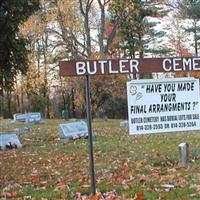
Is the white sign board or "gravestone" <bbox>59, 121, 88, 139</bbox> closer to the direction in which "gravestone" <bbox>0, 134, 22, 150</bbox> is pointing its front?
the white sign board

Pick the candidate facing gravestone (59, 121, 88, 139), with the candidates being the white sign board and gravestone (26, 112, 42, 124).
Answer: gravestone (26, 112, 42, 124)

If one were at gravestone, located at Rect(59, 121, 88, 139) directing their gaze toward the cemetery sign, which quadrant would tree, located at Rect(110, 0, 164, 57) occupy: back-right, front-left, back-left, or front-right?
back-left

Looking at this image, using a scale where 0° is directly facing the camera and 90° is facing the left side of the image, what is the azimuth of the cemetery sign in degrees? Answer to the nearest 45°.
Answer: approximately 0°

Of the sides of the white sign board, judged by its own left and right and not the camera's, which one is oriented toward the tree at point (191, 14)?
back

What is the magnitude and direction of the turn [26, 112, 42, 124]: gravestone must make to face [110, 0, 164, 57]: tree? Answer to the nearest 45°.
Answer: approximately 135° to its left

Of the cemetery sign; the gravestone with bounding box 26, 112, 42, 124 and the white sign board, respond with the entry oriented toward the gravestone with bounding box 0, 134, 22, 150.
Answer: the gravestone with bounding box 26, 112, 42, 124

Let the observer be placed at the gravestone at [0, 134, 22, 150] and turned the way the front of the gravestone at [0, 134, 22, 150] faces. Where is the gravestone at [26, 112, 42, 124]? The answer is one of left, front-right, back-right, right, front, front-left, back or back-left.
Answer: back

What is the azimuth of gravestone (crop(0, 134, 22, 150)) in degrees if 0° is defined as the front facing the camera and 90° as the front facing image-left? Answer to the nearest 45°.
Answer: approximately 0°
